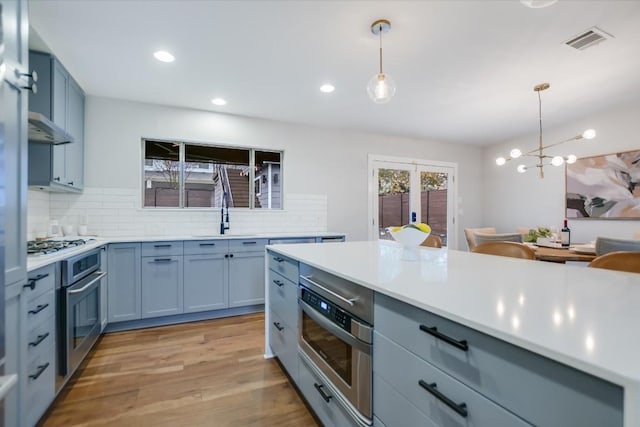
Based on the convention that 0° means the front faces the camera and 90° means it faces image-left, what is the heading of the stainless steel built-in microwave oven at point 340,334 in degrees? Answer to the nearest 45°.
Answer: approximately 45°

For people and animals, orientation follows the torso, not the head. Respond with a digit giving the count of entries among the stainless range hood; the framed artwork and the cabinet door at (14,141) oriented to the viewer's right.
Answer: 2

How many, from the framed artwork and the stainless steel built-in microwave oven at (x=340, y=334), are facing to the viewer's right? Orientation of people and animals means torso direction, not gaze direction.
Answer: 0

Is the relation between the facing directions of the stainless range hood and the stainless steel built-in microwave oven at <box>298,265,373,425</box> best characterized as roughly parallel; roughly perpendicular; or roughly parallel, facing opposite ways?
roughly parallel, facing opposite ways

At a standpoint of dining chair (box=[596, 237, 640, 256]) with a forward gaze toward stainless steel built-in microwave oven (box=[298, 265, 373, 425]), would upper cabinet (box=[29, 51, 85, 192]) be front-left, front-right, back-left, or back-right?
front-right

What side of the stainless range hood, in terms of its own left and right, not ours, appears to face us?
right

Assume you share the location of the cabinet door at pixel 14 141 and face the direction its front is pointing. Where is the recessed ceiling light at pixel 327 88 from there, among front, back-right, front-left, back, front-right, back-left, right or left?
front

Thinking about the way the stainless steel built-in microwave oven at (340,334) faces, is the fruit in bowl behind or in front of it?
behind

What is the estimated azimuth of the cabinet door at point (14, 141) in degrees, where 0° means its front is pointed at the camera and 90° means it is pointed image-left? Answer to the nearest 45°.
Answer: approximately 270°
